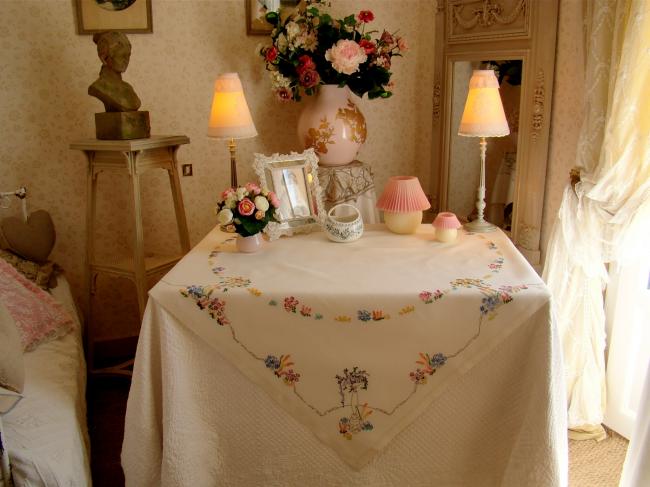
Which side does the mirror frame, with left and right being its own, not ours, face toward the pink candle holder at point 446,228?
front

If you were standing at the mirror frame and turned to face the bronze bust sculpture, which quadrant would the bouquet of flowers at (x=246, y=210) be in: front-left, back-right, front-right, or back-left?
front-left

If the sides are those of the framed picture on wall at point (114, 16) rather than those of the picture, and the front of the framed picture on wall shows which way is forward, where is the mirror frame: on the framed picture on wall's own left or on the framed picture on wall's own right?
on the framed picture on wall's own left

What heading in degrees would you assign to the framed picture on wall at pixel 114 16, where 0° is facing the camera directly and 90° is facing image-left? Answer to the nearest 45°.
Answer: approximately 0°

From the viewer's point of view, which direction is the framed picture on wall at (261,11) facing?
toward the camera

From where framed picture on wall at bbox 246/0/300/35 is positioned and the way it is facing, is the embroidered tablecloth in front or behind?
in front

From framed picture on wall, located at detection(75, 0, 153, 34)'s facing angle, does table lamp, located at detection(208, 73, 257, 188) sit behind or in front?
in front

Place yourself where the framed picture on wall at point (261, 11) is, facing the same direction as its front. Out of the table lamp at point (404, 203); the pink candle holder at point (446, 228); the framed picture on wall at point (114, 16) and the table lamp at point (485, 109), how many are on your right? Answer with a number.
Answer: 1

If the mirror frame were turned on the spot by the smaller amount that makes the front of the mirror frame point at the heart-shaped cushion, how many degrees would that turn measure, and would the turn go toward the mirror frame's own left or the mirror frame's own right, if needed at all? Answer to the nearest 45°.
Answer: approximately 45° to the mirror frame's own right

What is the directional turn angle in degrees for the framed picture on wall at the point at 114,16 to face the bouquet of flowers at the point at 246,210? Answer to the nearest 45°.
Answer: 0° — it already faces it

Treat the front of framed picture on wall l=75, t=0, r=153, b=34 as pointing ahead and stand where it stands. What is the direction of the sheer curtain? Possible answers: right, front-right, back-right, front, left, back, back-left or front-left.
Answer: front-left

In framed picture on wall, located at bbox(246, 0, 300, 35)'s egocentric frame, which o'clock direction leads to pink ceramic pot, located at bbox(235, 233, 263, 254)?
The pink ceramic pot is roughly at 12 o'clock from the framed picture on wall.

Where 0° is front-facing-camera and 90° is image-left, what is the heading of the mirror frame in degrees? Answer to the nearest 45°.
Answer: approximately 45°

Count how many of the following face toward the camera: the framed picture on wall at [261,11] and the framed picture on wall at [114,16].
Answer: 2
